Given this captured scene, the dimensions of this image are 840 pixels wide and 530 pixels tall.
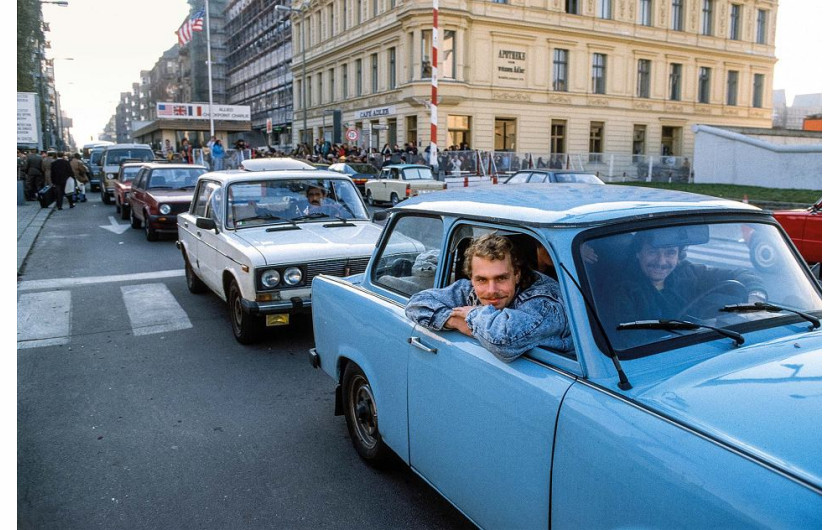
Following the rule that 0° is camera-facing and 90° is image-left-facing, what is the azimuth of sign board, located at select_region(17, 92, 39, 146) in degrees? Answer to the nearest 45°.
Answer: approximately 0°

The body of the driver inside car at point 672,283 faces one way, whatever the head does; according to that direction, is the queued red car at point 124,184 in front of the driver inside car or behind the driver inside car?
behind

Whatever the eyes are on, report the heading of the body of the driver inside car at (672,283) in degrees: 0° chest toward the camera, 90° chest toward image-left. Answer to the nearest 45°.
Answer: approximately 315°

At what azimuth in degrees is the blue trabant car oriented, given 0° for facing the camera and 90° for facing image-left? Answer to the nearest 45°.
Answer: approximately 315°

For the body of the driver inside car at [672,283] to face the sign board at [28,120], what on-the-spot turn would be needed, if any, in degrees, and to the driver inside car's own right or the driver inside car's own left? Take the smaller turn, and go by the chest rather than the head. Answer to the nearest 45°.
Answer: approximately 180°

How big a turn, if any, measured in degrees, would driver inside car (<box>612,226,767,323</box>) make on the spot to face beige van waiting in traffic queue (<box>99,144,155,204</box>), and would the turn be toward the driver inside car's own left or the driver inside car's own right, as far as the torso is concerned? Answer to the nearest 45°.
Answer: approximately 180°
